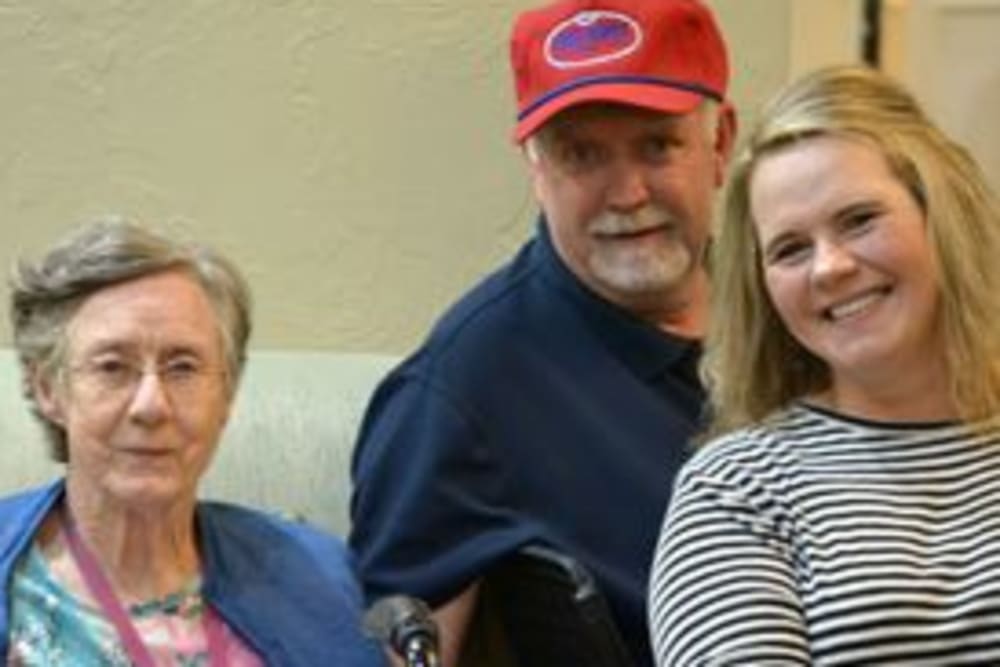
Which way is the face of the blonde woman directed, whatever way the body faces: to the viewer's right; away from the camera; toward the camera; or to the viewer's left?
toward the camera

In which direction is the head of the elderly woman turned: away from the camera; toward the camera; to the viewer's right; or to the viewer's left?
toward the camera

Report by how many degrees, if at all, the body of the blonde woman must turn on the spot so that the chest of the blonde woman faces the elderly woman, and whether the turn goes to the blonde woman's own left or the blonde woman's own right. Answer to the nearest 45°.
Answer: approximately 90° to the blonde woman's own right

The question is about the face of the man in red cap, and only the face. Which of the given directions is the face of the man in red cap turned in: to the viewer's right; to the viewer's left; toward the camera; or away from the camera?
toward the camera

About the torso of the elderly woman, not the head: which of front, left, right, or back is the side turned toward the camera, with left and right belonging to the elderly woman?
front

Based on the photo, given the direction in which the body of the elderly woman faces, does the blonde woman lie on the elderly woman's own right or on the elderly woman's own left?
on the elderly woman's own left

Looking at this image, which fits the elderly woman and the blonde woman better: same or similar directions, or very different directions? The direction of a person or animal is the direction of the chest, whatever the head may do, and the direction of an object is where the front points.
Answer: same or similar directions

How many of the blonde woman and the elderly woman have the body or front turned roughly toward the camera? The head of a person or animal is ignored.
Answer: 2
